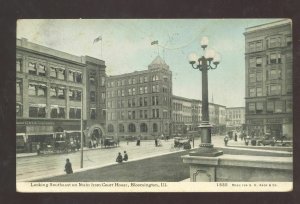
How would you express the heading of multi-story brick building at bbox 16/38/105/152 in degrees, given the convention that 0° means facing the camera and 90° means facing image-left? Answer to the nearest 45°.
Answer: approximately 315°

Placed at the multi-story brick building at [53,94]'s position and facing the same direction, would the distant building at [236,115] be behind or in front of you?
in front

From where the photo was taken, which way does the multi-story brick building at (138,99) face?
toward the camera

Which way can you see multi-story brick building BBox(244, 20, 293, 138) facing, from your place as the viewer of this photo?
facing the viewer and to the left of the viewer

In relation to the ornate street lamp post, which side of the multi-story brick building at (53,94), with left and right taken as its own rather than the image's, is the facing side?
front

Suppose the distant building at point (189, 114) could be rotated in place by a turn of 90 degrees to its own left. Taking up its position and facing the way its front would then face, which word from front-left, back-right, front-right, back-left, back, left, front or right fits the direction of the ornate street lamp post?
back-right

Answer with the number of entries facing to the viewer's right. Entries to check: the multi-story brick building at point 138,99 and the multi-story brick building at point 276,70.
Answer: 0

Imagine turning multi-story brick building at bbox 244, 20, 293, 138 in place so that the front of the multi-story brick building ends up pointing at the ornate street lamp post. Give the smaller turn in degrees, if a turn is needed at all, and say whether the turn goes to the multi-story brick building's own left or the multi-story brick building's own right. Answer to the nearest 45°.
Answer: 0° — it already faces it

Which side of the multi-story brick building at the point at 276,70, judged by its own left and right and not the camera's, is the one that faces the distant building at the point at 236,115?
back

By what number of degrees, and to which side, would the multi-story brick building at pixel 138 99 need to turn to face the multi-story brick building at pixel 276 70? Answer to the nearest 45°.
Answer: approximately 45° to its left

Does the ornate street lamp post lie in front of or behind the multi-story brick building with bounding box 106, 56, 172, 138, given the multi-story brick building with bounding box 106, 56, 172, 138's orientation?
in front

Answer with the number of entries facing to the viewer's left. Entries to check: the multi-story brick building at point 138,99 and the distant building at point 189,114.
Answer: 0
